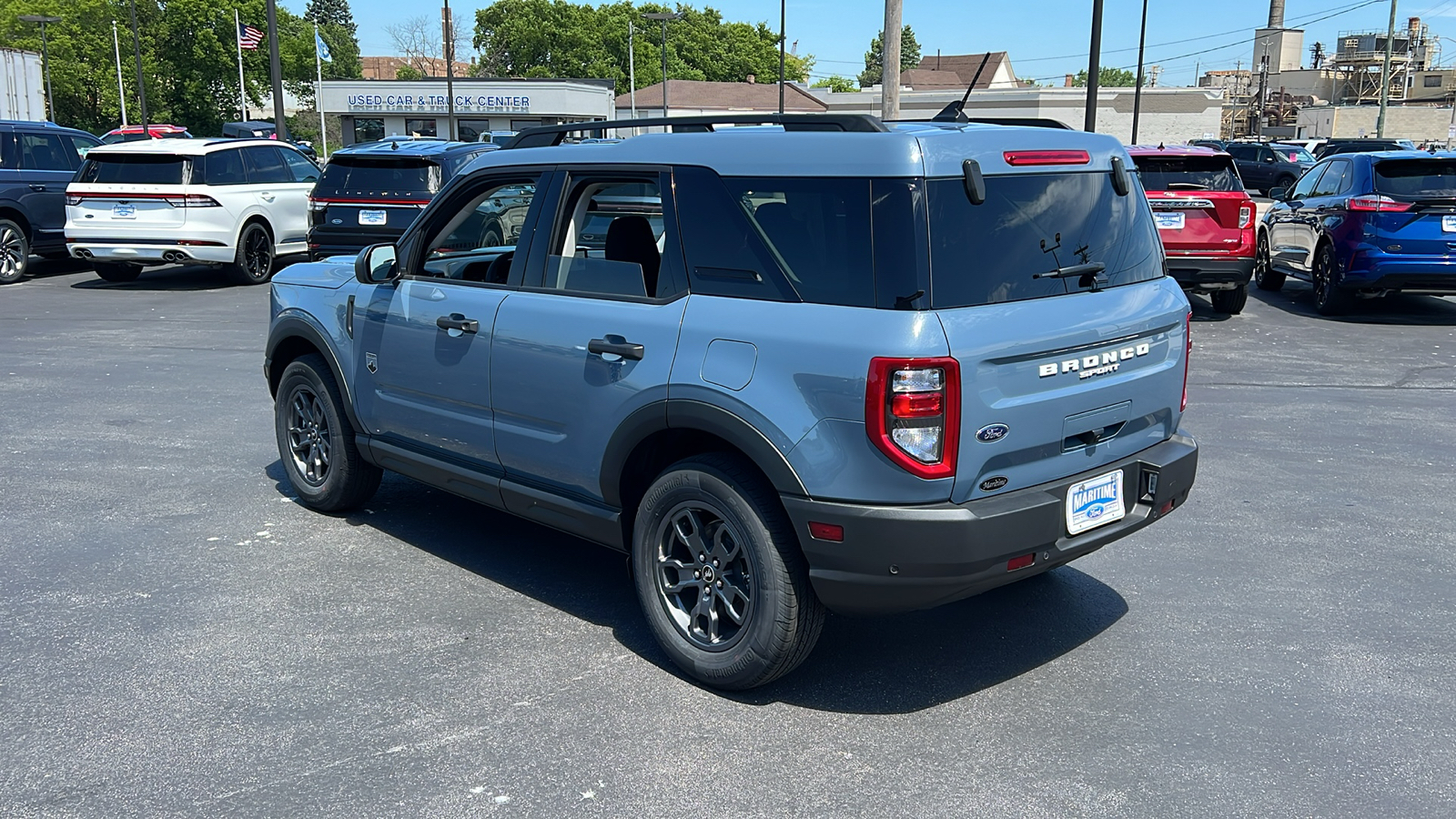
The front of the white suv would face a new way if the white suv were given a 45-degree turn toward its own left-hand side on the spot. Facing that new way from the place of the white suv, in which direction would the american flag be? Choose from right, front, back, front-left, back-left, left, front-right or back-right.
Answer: front

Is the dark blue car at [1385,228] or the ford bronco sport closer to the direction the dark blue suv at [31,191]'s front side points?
the dark blue car

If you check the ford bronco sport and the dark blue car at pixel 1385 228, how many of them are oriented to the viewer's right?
0

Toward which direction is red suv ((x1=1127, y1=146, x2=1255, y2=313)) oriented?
away from the camera

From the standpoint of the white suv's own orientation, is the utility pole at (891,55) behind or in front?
in front

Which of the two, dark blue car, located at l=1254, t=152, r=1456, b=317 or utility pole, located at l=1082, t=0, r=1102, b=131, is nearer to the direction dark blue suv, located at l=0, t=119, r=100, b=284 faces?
the utility pole

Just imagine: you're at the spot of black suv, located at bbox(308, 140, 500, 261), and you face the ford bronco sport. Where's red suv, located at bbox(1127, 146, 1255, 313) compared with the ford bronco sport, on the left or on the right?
left

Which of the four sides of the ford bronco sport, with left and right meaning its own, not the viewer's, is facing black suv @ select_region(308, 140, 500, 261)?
front

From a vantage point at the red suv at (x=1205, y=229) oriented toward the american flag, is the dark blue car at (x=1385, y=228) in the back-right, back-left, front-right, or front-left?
back-right

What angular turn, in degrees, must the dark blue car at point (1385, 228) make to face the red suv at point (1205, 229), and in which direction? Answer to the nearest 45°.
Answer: approximately 90° to its left

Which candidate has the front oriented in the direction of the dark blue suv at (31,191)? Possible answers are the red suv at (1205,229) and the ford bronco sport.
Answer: the ford bronco sport

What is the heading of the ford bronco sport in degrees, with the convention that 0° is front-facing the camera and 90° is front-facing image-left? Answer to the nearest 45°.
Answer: approximately 135°

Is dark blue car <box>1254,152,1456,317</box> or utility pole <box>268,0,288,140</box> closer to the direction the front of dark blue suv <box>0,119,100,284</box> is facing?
the utility pole

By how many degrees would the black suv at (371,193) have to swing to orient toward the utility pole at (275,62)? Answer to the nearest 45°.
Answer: approximately 45° to its left

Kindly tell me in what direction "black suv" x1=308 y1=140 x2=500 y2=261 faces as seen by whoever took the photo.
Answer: facing away from the viewer and to the right of the viewer

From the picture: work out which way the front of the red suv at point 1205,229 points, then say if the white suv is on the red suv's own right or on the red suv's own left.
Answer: on the red suv's own left

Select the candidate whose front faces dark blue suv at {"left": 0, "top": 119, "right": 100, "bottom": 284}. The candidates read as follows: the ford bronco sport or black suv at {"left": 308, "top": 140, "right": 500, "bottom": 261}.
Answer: the ford bronco sport
